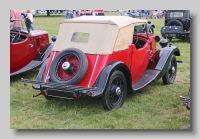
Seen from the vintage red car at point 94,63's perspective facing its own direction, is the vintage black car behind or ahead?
ahead

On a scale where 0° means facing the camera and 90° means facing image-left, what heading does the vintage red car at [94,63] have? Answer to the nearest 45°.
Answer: approximately 225°

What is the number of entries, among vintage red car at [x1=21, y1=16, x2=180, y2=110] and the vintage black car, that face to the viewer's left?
0

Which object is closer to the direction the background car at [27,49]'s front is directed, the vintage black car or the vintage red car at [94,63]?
the vintage black car

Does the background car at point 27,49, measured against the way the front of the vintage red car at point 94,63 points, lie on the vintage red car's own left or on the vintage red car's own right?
on the vintage red car's own left

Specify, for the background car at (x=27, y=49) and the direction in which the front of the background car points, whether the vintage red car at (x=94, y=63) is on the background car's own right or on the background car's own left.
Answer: on the background car's own right

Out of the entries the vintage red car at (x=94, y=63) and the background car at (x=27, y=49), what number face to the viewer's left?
0
